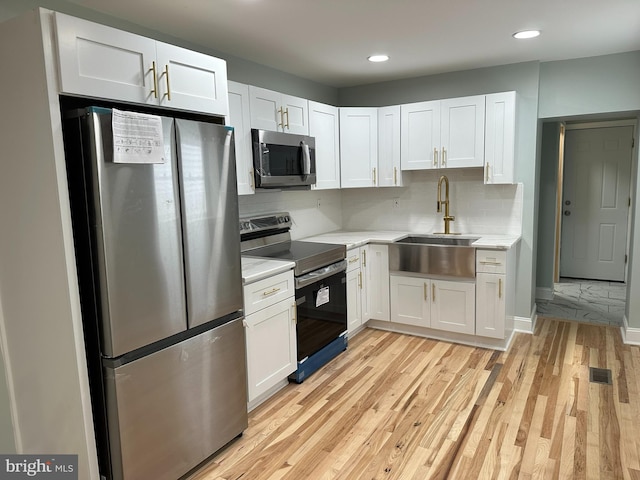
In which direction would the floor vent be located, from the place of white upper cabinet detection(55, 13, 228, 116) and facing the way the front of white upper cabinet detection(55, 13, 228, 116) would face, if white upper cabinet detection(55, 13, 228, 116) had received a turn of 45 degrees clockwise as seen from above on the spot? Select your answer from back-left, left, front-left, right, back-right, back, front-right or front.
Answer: left

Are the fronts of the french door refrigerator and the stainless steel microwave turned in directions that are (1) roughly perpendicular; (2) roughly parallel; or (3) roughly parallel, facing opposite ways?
roughly parallel

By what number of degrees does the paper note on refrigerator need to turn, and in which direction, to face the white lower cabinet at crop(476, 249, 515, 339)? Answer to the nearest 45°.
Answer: approximately 45° to its left

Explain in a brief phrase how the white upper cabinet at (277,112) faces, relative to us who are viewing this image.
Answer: facing the viewer and to the right of the viewer

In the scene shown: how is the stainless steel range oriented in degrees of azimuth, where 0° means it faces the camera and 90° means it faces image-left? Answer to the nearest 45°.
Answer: approximately 315°

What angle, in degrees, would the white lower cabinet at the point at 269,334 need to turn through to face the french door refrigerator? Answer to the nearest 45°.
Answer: approximately 90° to its right

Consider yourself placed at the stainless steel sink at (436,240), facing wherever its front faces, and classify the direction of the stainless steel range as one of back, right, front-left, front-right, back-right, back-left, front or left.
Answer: front-right

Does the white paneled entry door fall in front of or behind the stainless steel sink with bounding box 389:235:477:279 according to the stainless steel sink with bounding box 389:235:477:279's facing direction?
behind

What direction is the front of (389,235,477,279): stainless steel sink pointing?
toward the camera

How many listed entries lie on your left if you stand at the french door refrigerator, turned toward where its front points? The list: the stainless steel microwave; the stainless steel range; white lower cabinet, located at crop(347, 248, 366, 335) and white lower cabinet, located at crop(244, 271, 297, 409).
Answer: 4

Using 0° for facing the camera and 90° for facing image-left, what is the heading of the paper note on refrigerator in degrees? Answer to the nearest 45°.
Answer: approximately 315°

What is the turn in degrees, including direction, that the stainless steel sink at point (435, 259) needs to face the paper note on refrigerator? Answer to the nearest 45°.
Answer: approximately 45° to its right

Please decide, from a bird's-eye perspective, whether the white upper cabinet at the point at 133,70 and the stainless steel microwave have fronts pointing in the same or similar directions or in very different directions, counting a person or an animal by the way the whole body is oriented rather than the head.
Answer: same or similar directions

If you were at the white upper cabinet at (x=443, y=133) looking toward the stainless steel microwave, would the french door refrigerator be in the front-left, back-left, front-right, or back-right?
front-left
